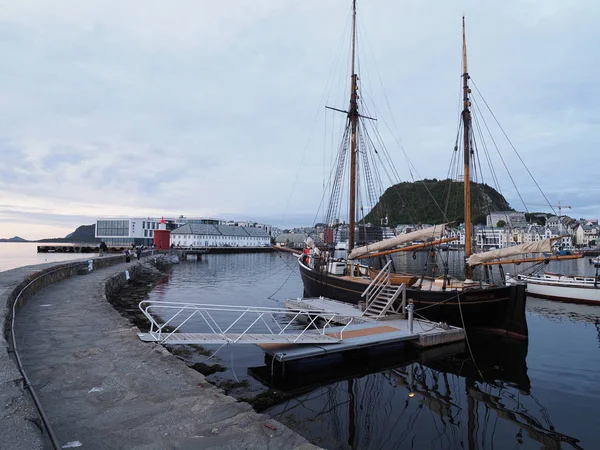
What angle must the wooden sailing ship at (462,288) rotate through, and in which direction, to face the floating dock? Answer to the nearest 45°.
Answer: approximately 90° to its left

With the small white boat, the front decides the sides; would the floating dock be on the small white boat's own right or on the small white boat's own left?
on the small white boat's own left

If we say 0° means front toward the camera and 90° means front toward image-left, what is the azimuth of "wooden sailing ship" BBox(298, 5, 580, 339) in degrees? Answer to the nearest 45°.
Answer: approximately 135°

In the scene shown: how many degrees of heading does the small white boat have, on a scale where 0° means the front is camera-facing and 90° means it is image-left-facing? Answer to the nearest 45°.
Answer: approximately 135°
